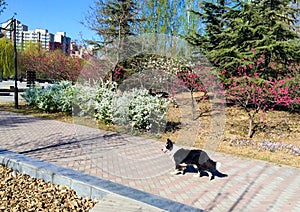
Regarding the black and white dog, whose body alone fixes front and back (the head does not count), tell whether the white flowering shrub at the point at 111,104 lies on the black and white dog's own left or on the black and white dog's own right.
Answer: on the black and white dog's own right

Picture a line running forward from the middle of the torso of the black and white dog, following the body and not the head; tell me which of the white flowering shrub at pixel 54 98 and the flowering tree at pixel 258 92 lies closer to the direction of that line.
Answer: the white flowering shrub

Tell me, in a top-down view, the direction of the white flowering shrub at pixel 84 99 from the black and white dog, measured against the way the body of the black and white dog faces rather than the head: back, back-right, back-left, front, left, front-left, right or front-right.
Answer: front-right

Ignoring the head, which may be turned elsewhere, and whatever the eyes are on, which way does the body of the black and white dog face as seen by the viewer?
to the viewer's left

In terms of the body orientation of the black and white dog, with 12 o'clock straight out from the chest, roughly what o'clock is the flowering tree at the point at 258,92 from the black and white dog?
The flowering tree is roughly at 4 o'clock from the black and white dog.

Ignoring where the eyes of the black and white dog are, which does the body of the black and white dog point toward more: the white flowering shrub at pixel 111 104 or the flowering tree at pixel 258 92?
the white flowering shrub
